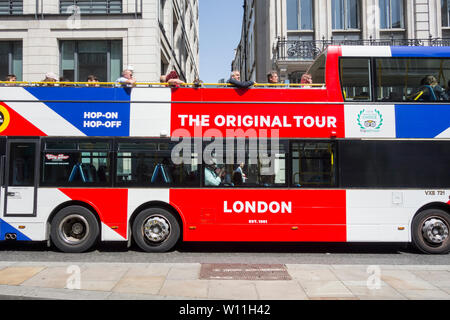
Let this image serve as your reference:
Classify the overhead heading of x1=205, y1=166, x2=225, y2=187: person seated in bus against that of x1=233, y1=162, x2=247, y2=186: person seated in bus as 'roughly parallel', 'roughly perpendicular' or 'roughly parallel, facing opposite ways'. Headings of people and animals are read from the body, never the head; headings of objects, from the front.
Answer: roughly parallel
